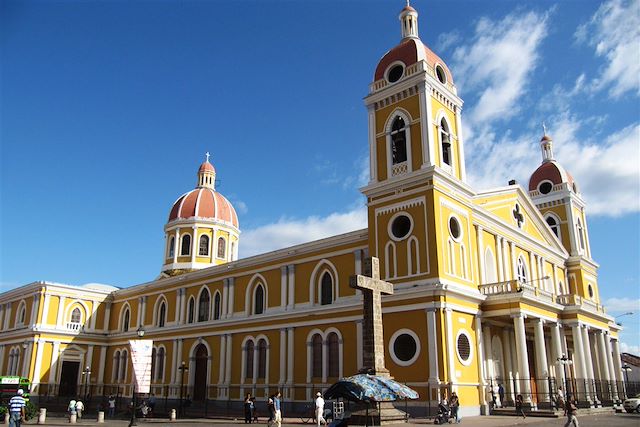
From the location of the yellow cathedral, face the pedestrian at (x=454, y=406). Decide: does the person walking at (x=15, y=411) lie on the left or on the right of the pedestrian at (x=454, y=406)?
right

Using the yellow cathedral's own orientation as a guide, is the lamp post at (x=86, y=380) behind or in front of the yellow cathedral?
behind

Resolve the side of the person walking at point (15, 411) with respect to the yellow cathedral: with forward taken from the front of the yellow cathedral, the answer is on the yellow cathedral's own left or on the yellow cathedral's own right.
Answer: on the yellow cathedral's own right

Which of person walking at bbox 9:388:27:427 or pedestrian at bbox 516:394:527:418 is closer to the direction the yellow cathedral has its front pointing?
the pedestrian

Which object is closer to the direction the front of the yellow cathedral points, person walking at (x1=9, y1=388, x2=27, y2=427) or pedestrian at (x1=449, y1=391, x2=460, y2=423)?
the pedestrian

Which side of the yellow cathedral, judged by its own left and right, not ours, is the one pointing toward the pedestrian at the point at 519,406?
front

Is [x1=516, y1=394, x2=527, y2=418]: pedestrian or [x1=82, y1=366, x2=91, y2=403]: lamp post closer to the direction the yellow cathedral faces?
the pedestrian

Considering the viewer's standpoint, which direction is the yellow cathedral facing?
facing the viewer and to the right of the viewer
